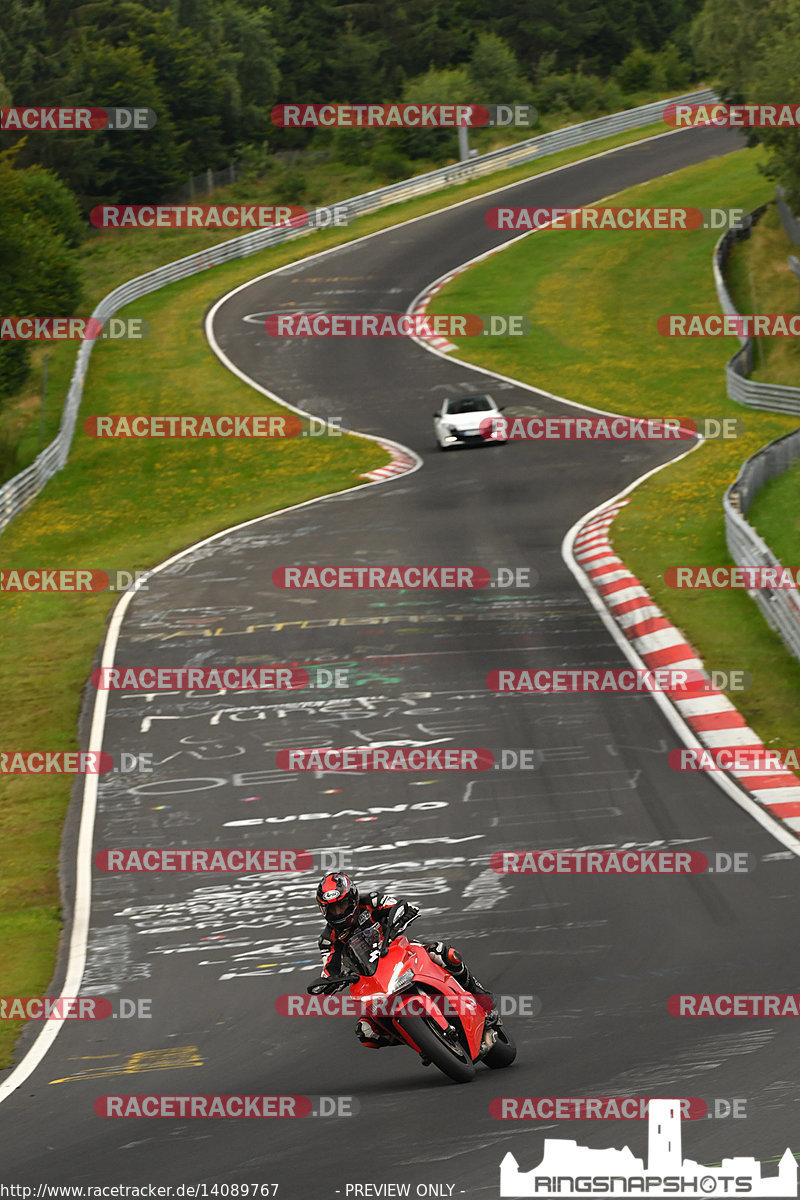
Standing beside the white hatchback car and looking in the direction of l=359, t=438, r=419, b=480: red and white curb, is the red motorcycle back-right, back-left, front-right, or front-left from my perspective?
front-left

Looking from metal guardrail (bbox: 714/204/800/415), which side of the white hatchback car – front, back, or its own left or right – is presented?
left

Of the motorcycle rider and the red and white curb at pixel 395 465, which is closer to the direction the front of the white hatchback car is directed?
the motorcycle rider

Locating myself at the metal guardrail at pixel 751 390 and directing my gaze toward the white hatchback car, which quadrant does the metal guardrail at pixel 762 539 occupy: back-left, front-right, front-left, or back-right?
front-left

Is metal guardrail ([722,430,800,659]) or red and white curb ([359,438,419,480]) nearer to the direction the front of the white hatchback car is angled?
the metal guardrail

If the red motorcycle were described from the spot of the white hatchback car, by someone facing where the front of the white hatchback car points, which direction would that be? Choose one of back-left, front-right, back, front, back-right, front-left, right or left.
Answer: front

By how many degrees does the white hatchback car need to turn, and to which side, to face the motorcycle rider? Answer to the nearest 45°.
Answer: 0° — it already faces them

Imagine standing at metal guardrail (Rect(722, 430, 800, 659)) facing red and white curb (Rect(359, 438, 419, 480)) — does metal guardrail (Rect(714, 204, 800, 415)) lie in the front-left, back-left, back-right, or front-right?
front-right

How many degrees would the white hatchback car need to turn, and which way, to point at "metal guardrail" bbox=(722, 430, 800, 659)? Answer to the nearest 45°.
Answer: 0° — it already faces it

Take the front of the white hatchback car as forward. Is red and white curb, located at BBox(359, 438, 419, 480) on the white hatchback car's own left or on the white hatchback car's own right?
on the white hatchback car's own right

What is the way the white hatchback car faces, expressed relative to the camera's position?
facing the viewer

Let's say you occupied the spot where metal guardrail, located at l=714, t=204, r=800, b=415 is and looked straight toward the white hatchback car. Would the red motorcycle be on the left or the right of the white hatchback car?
left

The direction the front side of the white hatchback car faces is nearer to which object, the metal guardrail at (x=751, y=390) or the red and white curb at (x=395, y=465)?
the red and white curb
